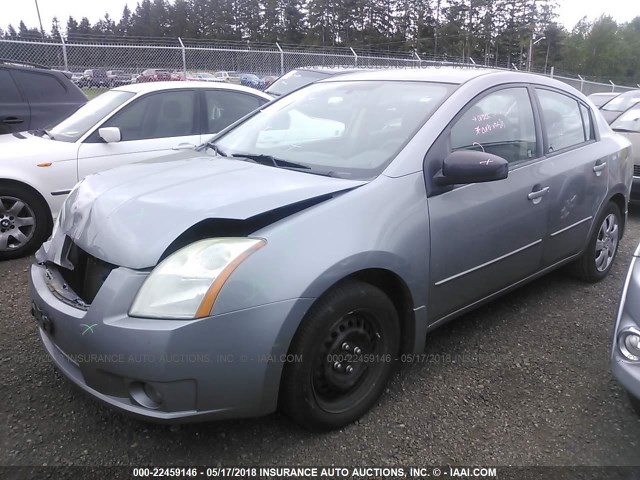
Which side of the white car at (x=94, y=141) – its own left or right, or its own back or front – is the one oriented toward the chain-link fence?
right

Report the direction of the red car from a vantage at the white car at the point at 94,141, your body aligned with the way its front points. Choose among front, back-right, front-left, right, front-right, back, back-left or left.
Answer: right

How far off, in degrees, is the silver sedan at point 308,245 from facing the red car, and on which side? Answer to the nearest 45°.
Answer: approximately 135° to its right

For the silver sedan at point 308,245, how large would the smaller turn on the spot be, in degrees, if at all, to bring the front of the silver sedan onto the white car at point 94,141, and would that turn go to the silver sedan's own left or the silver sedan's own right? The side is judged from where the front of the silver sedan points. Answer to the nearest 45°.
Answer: approximately 90° to the silver sedan's own right

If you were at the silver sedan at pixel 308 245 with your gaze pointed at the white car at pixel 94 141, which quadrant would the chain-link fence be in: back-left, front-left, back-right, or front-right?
front-right

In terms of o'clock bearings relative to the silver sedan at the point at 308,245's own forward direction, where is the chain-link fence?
The chain-link fence is roughly at 4 o'clock from the silver sedan.

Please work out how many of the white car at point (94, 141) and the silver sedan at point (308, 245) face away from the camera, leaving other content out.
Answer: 0

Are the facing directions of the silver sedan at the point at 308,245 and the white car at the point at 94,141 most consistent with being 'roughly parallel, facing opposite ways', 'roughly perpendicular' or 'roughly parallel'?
roughly parallel

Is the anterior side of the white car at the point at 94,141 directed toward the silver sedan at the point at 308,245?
no

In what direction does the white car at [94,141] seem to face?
to the viewer's left

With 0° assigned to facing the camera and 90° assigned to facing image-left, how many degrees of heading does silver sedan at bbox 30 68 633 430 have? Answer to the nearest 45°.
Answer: approximately 45°

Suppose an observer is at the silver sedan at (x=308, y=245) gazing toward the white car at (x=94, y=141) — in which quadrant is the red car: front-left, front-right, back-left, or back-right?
front-right
